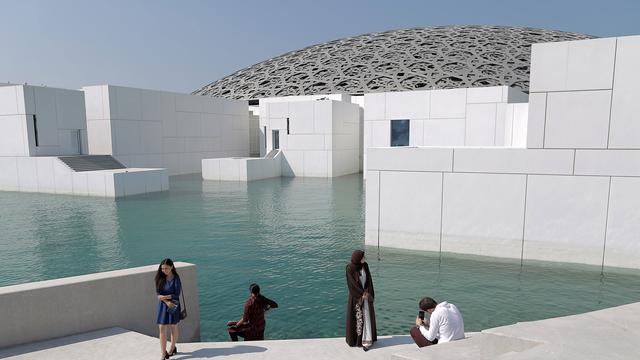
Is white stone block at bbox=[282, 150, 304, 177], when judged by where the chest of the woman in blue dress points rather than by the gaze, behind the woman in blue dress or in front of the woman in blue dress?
behind

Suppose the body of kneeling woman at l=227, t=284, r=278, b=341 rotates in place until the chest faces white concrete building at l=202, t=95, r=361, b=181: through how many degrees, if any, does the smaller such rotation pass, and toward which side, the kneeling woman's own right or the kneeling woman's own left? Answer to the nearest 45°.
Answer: approximately 45° to the kneeling woman's own right

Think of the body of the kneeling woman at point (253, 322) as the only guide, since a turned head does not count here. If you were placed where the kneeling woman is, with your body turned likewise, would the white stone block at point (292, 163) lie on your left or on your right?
on your right

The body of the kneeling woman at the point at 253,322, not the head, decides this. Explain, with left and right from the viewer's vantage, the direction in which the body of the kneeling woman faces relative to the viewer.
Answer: facing away from the viewer and to the left of the viewer

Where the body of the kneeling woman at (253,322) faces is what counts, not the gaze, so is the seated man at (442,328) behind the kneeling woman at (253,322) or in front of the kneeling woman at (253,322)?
behind

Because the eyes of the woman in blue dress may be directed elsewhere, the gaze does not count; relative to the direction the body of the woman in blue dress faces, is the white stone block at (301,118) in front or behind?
behind

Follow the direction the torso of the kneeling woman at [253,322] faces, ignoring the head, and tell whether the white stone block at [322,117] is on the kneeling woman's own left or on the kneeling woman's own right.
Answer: on the kneeling woman's own right

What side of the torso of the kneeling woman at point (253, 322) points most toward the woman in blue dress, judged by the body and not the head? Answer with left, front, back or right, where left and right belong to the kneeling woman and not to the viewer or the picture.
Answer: left

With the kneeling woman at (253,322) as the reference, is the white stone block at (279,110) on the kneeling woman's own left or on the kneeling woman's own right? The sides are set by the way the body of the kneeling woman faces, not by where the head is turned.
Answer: on the kneeling woman's own right

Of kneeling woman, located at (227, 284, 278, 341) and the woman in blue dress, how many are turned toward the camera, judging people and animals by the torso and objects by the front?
1
